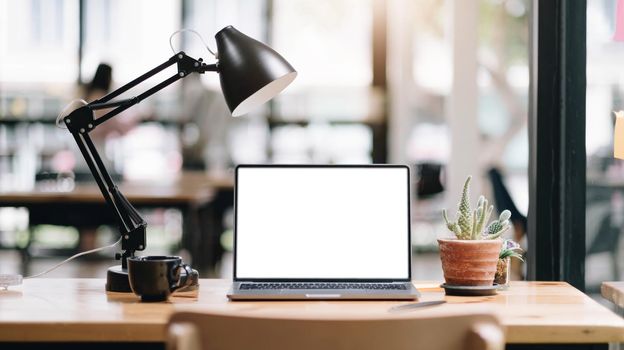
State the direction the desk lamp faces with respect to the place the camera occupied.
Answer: facing to the right of the viewer

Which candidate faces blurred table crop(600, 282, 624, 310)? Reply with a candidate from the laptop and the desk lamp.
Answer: the desk lamp

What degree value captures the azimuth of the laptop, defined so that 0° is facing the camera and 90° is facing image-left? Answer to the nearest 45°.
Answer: approximately 0°

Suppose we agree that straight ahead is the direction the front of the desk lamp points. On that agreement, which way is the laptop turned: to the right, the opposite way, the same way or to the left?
to the right

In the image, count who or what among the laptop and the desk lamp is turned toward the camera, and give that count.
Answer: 1
